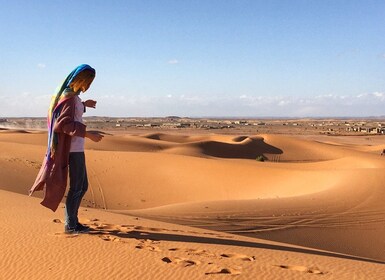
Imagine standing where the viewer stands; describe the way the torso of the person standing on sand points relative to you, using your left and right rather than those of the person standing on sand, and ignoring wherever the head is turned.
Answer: facing to the right of the viewer
